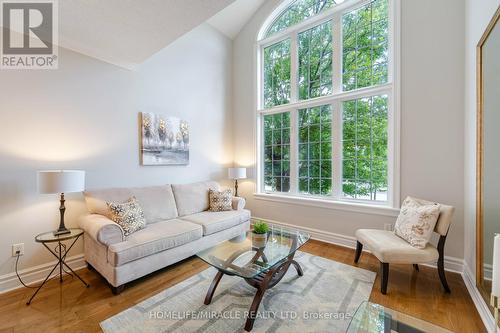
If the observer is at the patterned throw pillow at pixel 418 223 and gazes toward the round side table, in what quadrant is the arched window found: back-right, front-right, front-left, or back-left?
front-right

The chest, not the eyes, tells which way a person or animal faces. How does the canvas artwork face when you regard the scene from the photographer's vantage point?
facing the viewer and to the right of the viewer

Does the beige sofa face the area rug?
yes

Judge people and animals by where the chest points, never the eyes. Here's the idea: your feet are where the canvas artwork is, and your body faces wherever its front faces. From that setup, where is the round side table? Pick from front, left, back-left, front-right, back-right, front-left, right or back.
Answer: right

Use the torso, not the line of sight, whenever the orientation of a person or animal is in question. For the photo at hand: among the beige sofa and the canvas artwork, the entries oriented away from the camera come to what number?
0

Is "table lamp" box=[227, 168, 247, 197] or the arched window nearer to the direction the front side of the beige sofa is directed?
the arched window

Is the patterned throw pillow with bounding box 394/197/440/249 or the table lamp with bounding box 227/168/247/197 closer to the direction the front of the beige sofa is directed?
the patterned throw pillow

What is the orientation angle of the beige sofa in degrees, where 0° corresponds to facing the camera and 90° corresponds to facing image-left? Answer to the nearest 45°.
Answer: approximately 315°

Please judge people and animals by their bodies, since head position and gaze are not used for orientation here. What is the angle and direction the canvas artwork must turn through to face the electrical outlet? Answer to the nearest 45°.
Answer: approximately 90° to its right

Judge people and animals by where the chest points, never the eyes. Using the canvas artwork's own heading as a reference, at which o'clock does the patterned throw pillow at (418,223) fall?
The patterned throw pillow is roughly at 12 o'clock from the canvas artwork.

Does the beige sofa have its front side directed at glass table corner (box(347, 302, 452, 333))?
yes

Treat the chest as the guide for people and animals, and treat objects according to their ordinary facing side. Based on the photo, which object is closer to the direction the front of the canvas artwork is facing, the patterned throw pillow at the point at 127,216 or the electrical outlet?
the patterned throw pillow

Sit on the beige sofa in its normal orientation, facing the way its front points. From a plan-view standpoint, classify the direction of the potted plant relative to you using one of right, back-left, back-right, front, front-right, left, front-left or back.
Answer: front

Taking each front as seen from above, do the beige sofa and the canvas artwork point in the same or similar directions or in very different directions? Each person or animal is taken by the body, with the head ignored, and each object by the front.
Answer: same or similar directions
